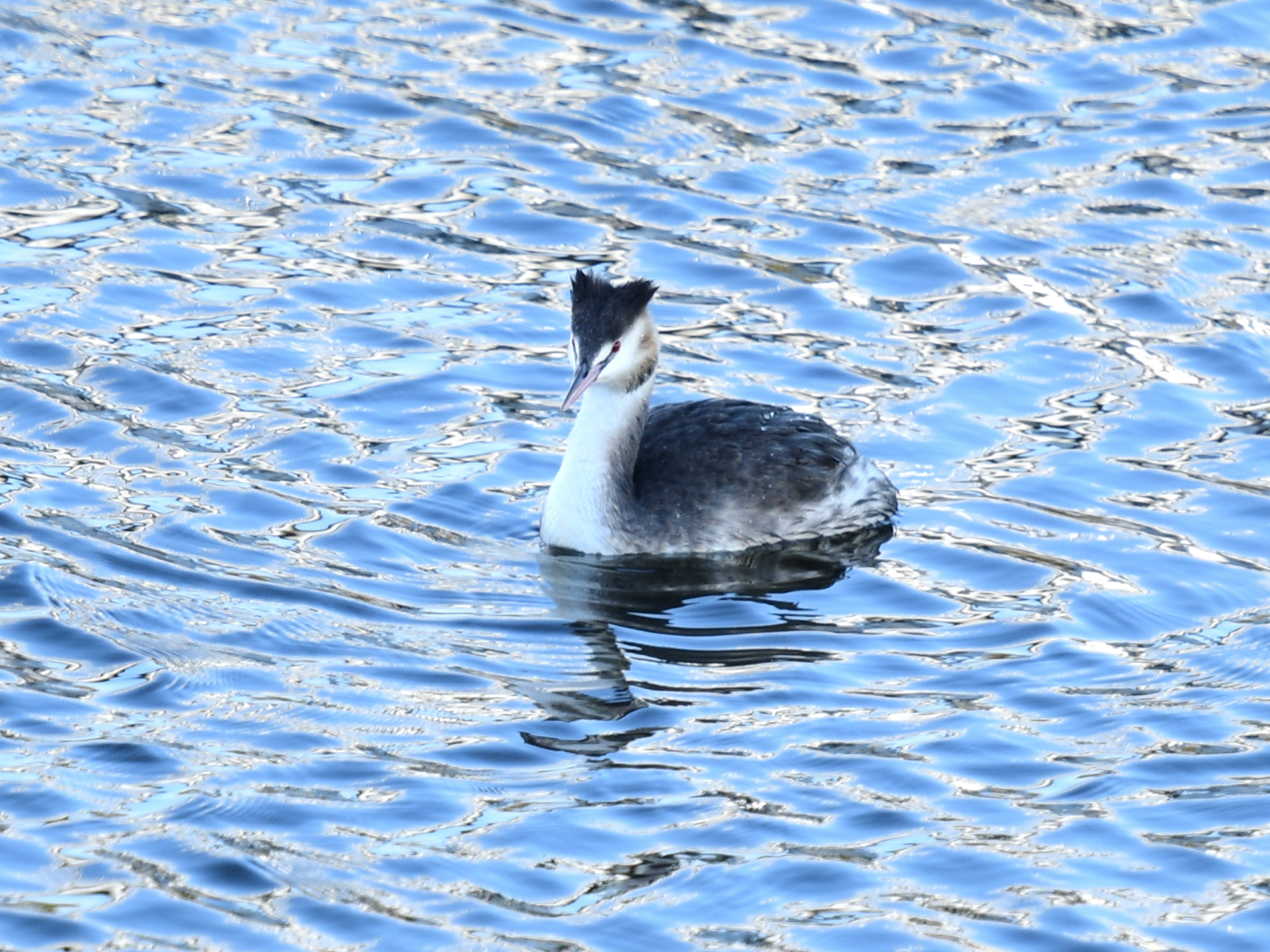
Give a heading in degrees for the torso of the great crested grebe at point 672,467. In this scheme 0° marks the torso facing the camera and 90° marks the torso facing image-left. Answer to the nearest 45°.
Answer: approximately 45°
